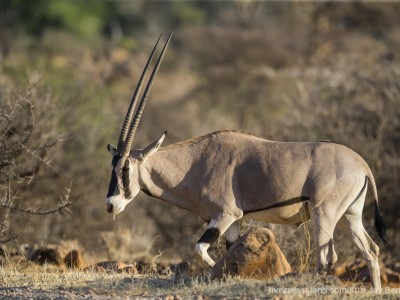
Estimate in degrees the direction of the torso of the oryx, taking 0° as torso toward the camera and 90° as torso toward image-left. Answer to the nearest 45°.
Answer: approximately 90°

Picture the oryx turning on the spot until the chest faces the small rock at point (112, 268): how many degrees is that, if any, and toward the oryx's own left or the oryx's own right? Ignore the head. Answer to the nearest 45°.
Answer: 0° — it already faces it

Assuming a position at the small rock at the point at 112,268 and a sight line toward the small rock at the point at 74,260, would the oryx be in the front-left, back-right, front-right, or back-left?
back-right

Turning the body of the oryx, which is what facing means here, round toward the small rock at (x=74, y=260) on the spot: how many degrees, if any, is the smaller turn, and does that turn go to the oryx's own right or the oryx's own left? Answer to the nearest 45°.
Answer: approximately 45° to the oryx's own right
